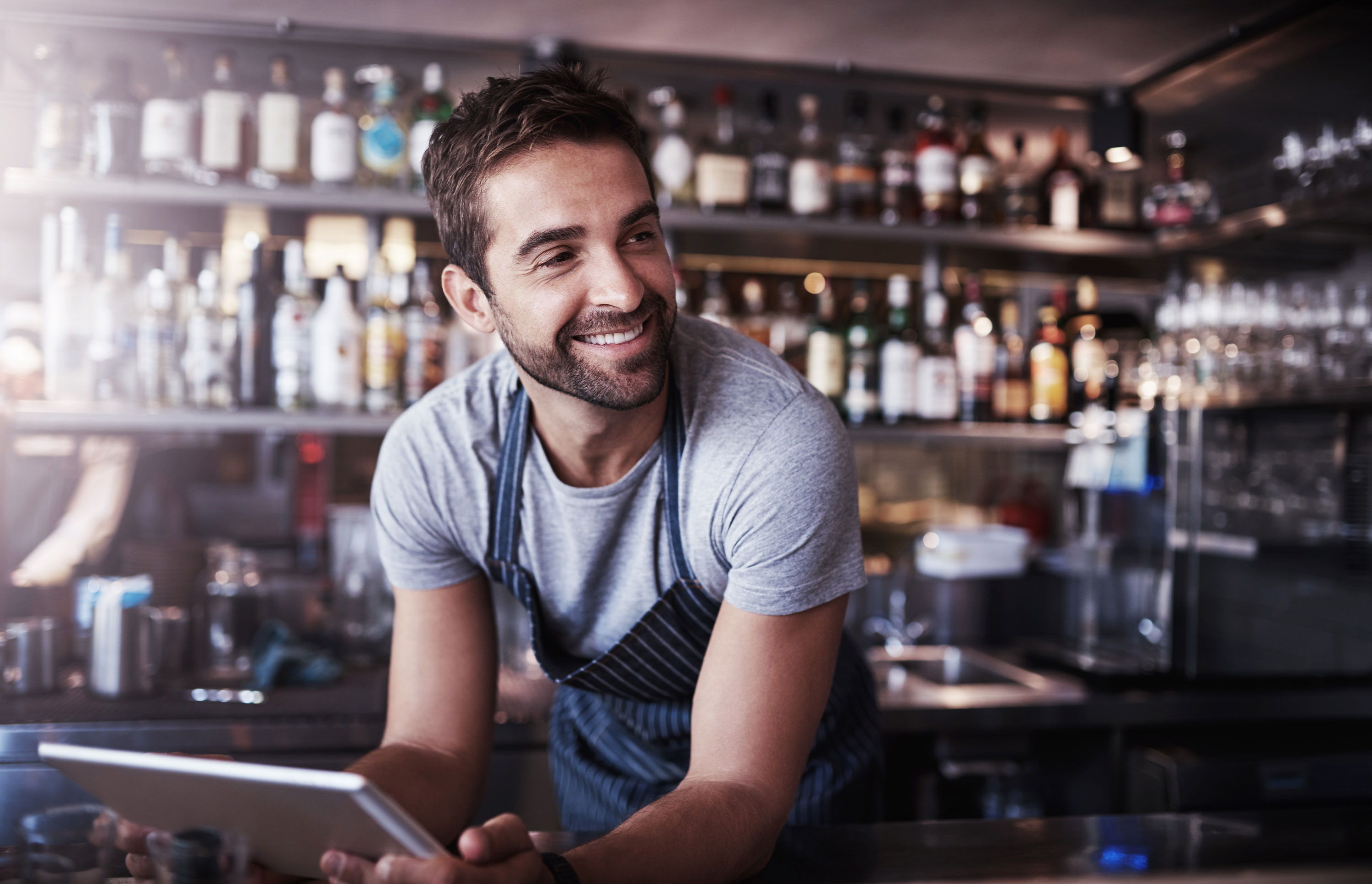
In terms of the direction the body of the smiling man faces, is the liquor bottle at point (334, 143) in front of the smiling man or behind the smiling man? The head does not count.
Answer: behind

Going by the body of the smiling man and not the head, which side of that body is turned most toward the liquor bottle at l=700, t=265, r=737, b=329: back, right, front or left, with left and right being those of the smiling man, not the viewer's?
back

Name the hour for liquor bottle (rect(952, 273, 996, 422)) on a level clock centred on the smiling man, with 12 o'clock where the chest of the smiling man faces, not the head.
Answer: The liquor bottle is roughly at 7 o'clock from the smiling man.

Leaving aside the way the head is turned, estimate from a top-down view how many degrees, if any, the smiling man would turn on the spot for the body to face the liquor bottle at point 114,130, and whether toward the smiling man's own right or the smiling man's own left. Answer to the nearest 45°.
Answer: approximately 135° to the smiling man's own right

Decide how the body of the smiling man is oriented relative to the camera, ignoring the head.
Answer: toward the camera

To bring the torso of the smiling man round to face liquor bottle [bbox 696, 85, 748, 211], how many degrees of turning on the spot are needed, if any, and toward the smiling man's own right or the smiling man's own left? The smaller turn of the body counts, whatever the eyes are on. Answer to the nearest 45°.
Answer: approximately 180°

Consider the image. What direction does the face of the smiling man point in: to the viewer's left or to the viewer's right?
to the viewer's right

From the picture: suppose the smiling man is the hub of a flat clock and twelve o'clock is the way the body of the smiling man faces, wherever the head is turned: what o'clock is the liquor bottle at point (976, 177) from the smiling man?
The liquor bottle is roughly at 7 o'clock from the smiling man.

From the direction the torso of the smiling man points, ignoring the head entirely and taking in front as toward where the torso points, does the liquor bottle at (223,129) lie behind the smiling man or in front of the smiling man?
behind

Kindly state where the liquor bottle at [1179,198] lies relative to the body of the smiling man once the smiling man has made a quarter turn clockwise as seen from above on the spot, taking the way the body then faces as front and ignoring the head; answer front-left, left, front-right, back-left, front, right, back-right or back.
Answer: back-right

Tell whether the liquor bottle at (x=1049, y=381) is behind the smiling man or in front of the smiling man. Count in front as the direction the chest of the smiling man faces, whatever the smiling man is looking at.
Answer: behind
